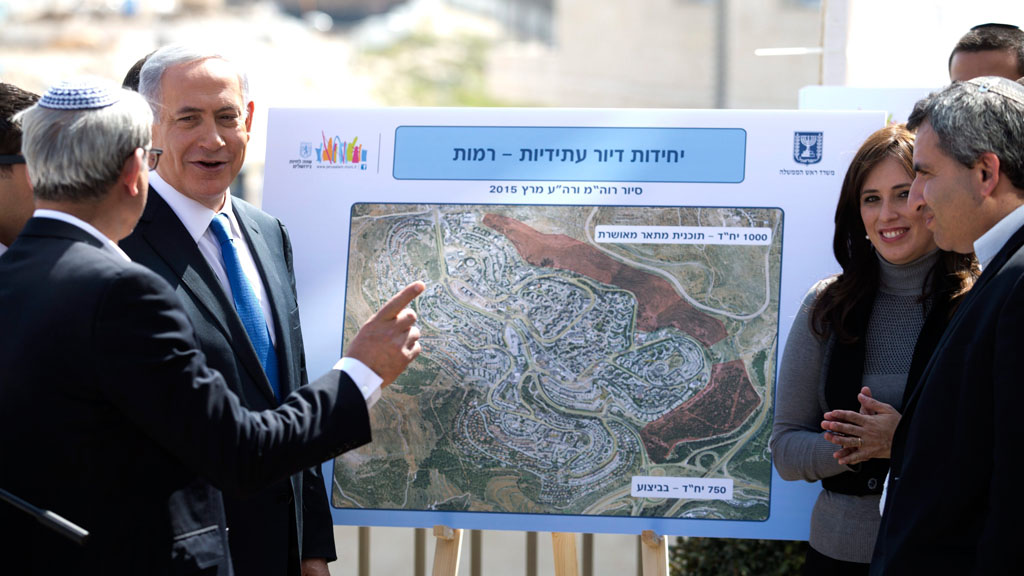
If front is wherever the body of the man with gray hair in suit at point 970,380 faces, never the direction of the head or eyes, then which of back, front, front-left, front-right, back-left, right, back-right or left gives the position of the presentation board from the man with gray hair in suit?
front-right

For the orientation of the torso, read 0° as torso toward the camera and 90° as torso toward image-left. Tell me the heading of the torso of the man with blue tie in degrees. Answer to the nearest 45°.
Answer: approximately 315°

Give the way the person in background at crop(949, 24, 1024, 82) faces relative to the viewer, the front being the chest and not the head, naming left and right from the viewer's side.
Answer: facing the viewer and to the left of the viewer

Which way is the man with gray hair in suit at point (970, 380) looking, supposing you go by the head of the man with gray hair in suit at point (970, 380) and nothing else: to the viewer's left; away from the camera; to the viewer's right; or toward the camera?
to the viewer's left

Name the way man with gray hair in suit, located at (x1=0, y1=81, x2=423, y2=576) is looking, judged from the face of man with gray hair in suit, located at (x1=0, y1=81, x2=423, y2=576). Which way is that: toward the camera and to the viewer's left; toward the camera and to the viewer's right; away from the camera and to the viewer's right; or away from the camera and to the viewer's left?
away from the camera and to the viewer's right

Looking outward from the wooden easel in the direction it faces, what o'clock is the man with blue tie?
The man with blue tie is roughly at 2 o'clock from the wooden easel.

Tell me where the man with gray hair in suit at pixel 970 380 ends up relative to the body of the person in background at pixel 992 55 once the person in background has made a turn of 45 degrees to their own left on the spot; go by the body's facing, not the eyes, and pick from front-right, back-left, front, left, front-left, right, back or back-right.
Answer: front

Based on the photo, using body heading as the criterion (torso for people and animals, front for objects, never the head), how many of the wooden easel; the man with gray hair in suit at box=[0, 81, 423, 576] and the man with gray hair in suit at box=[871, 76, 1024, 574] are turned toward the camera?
1

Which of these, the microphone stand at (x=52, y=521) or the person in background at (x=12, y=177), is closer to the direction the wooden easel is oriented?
the microphone stand

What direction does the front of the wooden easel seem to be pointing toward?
toward the camera

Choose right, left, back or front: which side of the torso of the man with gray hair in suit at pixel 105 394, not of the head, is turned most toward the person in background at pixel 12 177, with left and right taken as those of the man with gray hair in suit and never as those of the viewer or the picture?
left

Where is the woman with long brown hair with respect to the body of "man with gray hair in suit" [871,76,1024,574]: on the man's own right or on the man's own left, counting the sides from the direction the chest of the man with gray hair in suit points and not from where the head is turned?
on the man's own right

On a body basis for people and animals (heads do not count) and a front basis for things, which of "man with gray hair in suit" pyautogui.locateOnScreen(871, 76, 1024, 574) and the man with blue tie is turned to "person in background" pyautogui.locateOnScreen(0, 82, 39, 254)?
the man with gray hair in suit

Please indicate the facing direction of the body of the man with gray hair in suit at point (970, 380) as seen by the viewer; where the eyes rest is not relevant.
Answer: to the viewer's left

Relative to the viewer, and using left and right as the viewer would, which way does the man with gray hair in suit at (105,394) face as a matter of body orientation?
facing away from the viewer and to the right of the viewer

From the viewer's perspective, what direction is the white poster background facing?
toward the camera

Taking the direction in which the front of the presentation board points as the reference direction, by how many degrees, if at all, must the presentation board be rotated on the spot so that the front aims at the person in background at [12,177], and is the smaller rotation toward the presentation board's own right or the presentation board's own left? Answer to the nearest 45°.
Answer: approximately 45° to the presentation board's own right
